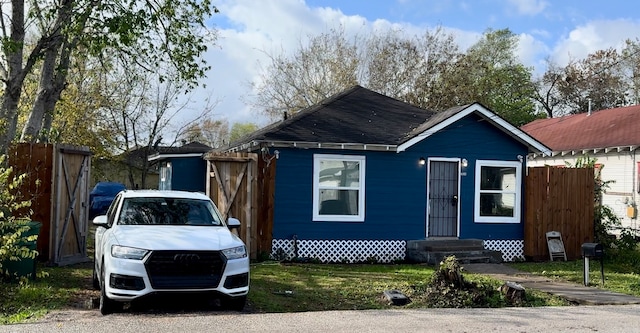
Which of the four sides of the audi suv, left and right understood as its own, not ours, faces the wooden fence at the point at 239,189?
back

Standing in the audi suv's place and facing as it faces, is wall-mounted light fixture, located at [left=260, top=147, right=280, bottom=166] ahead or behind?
behind

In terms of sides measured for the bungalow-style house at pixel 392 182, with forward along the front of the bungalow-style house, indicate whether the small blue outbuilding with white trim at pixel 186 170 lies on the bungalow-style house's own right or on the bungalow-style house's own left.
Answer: on the bungalow-style house's own right

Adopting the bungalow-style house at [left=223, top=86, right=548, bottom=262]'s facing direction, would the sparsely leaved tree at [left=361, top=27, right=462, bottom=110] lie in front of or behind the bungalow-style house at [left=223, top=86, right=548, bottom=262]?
behind

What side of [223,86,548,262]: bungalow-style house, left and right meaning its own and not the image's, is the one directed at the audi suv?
front

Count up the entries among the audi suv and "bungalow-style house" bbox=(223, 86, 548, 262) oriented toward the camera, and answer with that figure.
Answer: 2

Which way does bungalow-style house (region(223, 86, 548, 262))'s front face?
toward the camera

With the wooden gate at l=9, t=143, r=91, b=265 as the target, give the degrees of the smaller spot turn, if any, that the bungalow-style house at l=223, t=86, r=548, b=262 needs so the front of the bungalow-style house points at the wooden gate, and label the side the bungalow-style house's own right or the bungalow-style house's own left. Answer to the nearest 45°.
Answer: approximately 45° to the bungalow-style house's own right

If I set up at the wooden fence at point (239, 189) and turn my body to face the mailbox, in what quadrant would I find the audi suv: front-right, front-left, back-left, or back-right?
front-right

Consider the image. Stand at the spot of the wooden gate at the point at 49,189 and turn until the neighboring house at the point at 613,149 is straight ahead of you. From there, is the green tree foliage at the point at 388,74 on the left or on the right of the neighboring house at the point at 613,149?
left

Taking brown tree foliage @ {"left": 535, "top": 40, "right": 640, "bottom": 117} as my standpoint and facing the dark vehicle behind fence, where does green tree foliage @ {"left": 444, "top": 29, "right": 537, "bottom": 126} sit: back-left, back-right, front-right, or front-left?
front-right
